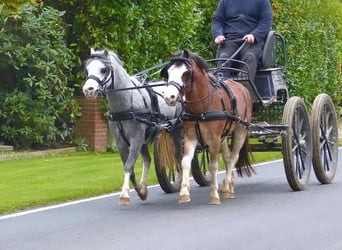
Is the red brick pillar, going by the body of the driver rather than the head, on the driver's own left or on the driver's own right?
on the driver's own right

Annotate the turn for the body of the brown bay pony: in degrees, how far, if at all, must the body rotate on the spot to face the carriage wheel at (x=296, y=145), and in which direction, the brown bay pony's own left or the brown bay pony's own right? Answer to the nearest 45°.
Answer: approximately 180°

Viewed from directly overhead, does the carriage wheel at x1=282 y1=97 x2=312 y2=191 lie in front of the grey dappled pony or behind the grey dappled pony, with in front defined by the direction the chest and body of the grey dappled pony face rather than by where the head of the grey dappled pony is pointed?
behind

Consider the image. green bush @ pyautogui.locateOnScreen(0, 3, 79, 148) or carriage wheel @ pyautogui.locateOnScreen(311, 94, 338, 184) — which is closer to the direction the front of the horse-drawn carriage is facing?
the green bush
